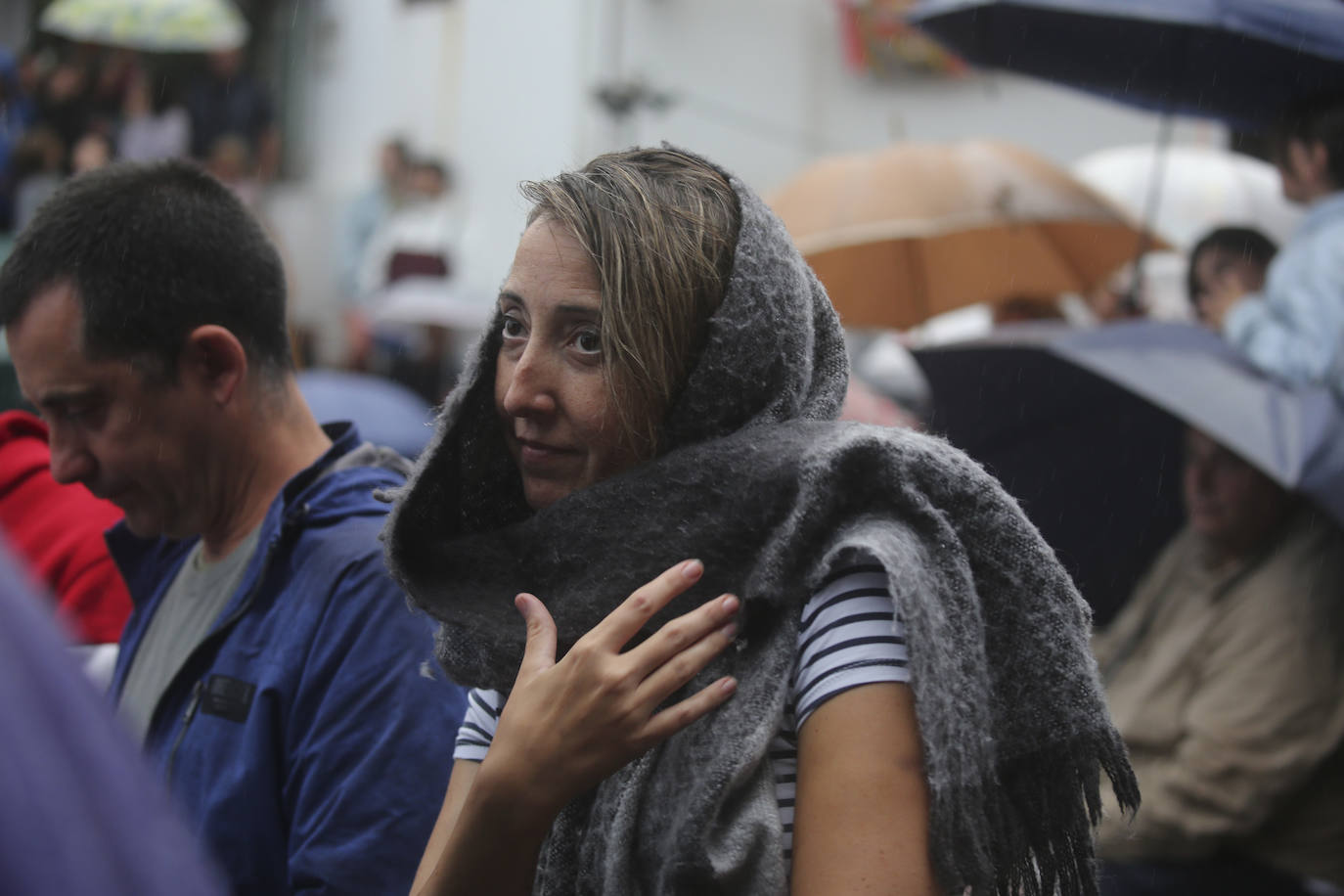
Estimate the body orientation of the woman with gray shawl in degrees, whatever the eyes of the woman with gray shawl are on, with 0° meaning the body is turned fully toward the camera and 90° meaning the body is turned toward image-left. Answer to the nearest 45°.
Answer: approximately 45°

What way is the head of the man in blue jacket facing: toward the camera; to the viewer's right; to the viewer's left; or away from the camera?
to the viewer's left

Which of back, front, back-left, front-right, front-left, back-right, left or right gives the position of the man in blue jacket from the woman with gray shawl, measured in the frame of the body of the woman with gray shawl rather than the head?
right

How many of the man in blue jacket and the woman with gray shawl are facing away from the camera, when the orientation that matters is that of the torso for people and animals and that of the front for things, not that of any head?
0

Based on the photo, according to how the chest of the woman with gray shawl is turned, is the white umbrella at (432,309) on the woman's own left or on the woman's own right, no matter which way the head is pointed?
on the woman's own right

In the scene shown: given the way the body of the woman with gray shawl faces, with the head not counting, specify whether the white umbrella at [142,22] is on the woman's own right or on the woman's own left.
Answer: on the woman's own right

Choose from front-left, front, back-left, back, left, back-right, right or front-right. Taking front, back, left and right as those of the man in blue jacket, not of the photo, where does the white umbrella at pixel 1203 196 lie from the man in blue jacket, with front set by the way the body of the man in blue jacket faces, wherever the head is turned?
back

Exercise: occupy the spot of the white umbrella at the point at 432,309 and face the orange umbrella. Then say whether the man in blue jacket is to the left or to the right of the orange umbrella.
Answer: right

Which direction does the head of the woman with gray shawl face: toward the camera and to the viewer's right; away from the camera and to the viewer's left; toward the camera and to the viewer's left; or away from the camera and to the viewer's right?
toward the camera and to the viewer's left

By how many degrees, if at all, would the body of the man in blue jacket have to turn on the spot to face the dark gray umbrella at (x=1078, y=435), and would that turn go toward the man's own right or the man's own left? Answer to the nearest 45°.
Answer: approximately 180°
